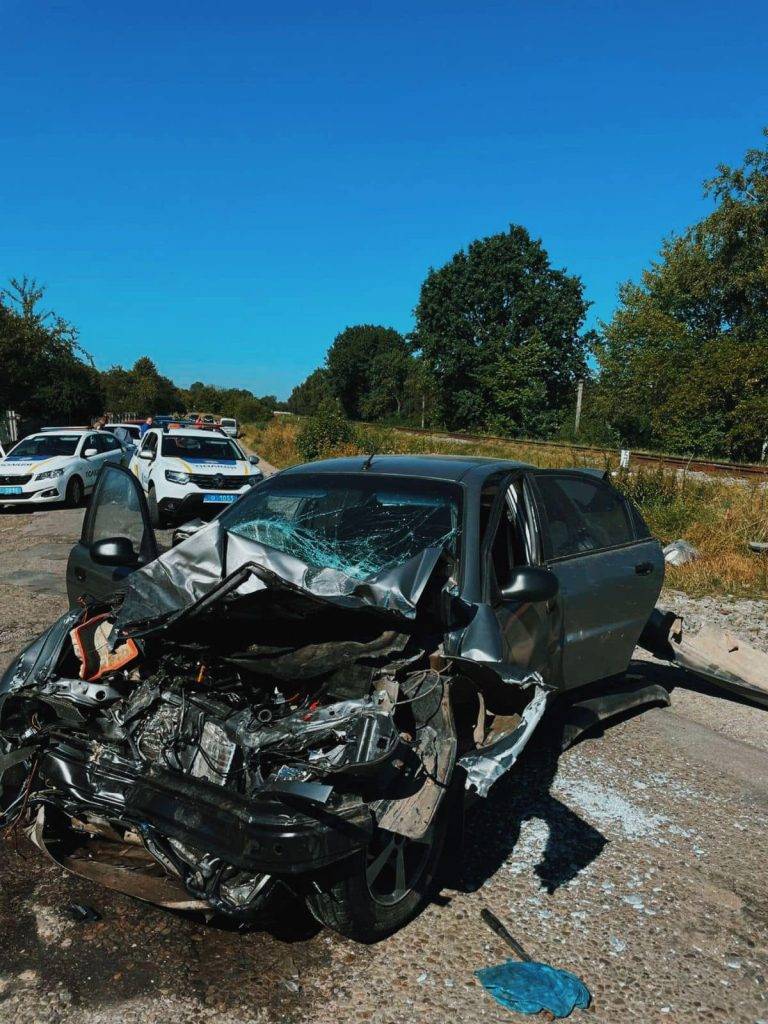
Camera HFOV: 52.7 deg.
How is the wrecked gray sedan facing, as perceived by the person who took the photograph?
facing the viewer and to the left of the viewer

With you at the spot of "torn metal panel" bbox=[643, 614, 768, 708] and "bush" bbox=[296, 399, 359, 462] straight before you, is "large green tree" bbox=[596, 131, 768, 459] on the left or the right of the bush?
right

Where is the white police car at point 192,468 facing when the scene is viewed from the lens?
facing the viewer and to the right of the viewer

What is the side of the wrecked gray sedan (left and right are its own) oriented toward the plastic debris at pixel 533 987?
left

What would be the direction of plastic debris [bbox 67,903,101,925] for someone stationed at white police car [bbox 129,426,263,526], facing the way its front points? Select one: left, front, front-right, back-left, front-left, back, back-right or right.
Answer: front-right

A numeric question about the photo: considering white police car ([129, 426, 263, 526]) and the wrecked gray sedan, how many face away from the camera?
0

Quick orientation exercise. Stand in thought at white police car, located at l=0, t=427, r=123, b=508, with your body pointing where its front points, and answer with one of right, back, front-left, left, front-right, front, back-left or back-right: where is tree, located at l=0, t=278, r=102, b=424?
back-right

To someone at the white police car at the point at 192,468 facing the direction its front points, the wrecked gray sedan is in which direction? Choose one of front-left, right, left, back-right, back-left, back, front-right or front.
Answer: front-right

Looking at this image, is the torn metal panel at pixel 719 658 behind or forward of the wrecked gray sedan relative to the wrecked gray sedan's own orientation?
behind

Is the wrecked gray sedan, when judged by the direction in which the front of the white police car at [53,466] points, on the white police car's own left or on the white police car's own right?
on the white police car's own left

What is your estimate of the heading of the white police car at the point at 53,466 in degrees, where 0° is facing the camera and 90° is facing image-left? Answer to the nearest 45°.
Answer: approximately 45°

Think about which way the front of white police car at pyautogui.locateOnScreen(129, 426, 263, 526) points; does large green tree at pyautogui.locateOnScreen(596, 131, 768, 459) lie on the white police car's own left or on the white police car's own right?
on the white police car's own left

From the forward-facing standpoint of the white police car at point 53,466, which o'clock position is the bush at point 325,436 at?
The bush is roughly at 6 o'clock from the white police car.

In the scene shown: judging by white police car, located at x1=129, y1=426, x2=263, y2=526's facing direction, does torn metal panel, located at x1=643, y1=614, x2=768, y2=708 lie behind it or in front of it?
in front
